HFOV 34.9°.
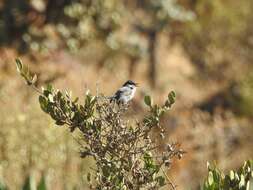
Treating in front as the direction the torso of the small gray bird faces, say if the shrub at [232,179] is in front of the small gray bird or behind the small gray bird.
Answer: in front

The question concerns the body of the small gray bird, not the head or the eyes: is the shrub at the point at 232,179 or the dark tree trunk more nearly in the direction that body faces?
the shrub

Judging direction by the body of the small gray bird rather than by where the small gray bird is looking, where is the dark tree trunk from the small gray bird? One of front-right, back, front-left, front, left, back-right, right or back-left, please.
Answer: left

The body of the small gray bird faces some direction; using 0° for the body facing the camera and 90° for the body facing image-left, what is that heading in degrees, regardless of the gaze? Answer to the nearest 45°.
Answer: approximately 270°
